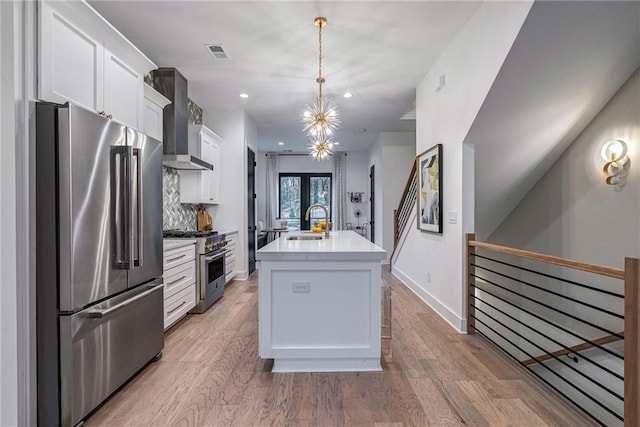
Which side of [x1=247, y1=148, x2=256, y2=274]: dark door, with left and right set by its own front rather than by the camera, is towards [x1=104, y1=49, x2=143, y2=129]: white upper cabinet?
right

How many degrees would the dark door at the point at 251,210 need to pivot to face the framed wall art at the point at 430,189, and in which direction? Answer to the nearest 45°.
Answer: approximately 45° to its right

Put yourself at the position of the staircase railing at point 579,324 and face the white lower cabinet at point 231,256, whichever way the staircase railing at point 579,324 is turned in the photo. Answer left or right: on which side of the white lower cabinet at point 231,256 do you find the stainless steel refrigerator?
left

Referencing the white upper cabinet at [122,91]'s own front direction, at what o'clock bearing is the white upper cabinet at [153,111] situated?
the white upper cabinet at [153,111] is roughly at 8 o'clock from the white upper cabinet at [122,91].

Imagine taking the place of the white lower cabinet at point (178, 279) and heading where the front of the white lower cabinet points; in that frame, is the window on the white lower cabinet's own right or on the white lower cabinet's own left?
on the white lower cabinet's own left

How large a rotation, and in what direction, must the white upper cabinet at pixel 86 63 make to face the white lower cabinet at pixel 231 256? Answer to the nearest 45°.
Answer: approximately 90° to its left

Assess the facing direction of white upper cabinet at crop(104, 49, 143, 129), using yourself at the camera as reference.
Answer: facing the viewer and to the right of the viewer

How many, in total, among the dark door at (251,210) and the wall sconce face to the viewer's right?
1

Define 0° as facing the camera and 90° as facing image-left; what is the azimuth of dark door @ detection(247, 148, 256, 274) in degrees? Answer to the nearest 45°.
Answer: approximately 270°

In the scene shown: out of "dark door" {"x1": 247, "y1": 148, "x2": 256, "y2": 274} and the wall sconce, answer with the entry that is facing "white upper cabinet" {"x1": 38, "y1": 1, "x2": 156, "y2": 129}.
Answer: the wall sconce

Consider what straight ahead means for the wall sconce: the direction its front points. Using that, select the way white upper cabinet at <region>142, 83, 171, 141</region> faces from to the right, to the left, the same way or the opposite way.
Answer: the opposite way

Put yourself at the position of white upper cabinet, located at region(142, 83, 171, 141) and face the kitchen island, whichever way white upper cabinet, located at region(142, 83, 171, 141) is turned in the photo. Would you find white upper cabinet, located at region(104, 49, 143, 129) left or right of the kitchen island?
right

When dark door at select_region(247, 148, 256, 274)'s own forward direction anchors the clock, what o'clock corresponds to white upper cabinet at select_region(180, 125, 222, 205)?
The white upper cabinet is roughly at 4 o'clock from the dark door.

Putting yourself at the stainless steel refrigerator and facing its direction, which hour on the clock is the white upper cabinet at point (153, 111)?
The white upper cabinet is roughly at 8 o'clock from the stainless steel refrigerator.

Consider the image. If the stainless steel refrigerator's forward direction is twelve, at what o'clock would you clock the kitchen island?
The kitchen island is roughly at 11 o'clock from the stainless steel refrigerator.
